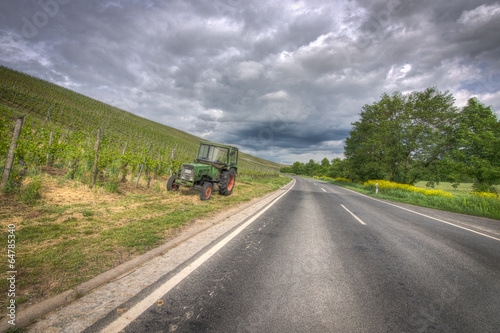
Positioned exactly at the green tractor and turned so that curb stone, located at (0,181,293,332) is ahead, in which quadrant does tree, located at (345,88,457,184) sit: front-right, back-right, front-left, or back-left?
back-left

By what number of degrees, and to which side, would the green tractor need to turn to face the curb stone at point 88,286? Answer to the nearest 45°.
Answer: approximately 45° to its left

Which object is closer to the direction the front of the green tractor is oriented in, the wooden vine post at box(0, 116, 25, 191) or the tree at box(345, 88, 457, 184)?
the wooden vine post

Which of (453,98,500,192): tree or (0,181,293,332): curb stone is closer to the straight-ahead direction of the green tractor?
the curb stone

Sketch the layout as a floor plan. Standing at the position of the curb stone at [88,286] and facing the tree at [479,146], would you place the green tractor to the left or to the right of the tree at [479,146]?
left

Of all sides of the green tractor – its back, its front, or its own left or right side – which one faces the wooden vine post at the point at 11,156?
front

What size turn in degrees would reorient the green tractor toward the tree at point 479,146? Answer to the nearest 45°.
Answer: approximately 135° to its left

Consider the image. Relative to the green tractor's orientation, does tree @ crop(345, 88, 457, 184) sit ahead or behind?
behind

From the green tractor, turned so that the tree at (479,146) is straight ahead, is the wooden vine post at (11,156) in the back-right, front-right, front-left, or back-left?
back-right
